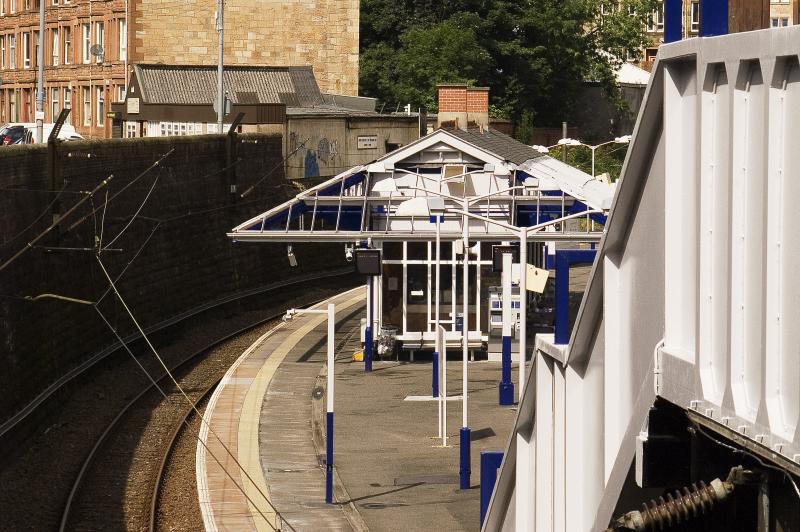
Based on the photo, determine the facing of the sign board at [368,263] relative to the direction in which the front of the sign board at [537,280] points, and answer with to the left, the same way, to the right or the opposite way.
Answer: the same way

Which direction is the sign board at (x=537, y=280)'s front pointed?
toward the camera

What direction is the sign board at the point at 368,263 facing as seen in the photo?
toward the camera

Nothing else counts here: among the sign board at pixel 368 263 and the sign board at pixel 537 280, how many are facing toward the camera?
2

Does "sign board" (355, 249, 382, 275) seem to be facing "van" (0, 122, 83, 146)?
no

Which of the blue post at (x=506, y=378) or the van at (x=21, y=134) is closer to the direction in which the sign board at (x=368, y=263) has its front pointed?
the blue post
